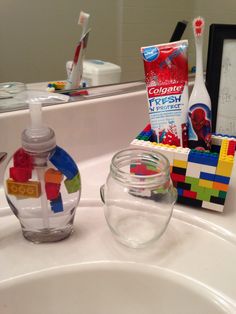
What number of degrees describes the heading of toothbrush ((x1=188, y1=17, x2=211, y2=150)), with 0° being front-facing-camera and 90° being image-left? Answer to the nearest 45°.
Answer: approximately 0°
